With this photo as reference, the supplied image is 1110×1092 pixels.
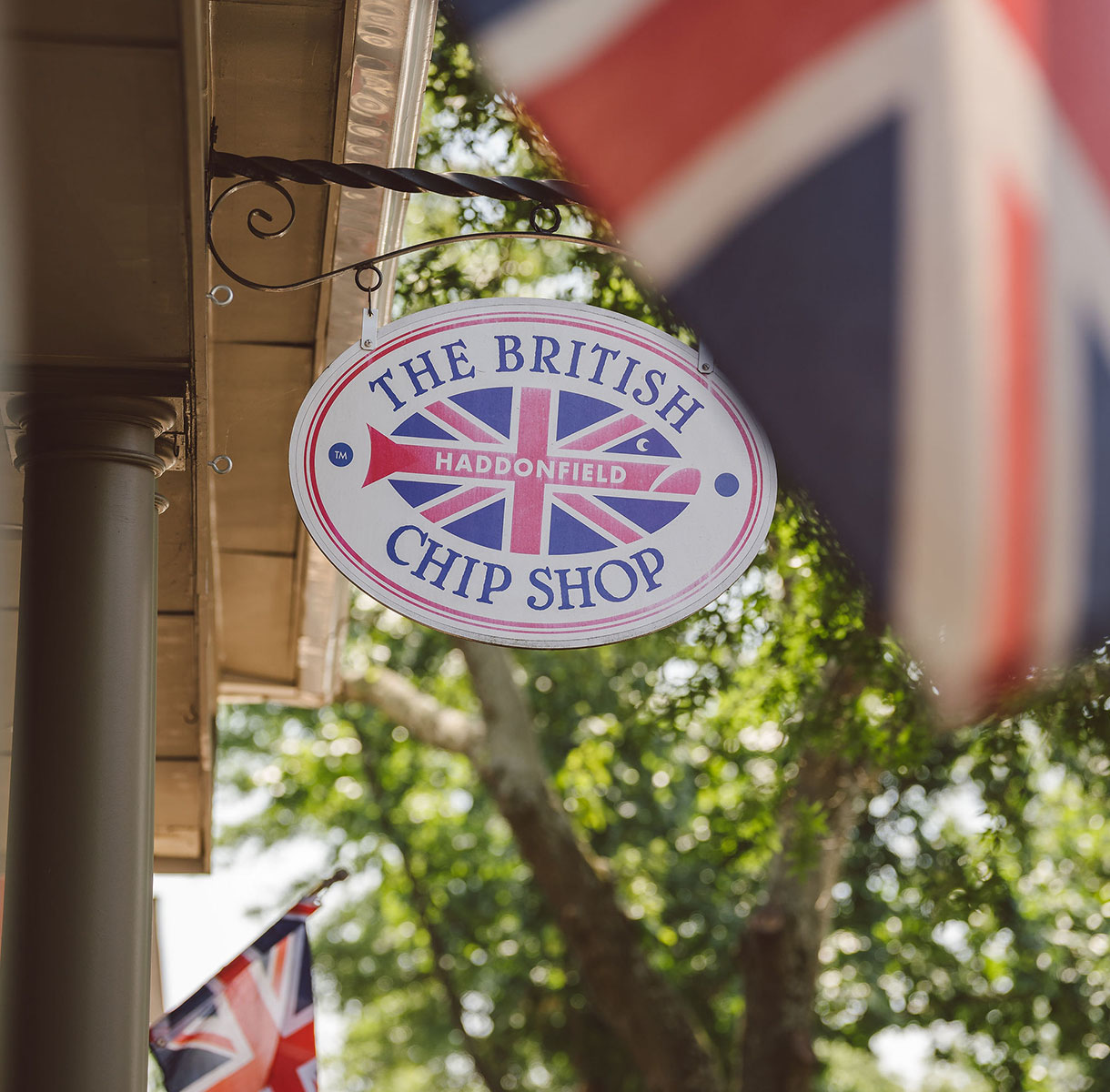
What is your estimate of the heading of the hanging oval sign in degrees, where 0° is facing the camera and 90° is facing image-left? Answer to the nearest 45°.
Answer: approximately 0°

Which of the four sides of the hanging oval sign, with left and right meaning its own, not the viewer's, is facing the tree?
back

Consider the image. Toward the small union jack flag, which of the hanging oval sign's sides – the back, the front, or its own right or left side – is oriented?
back

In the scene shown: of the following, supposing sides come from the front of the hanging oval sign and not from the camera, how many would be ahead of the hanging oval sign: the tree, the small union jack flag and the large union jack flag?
1

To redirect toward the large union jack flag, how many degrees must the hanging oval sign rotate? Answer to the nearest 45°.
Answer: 0° — it already faces it
